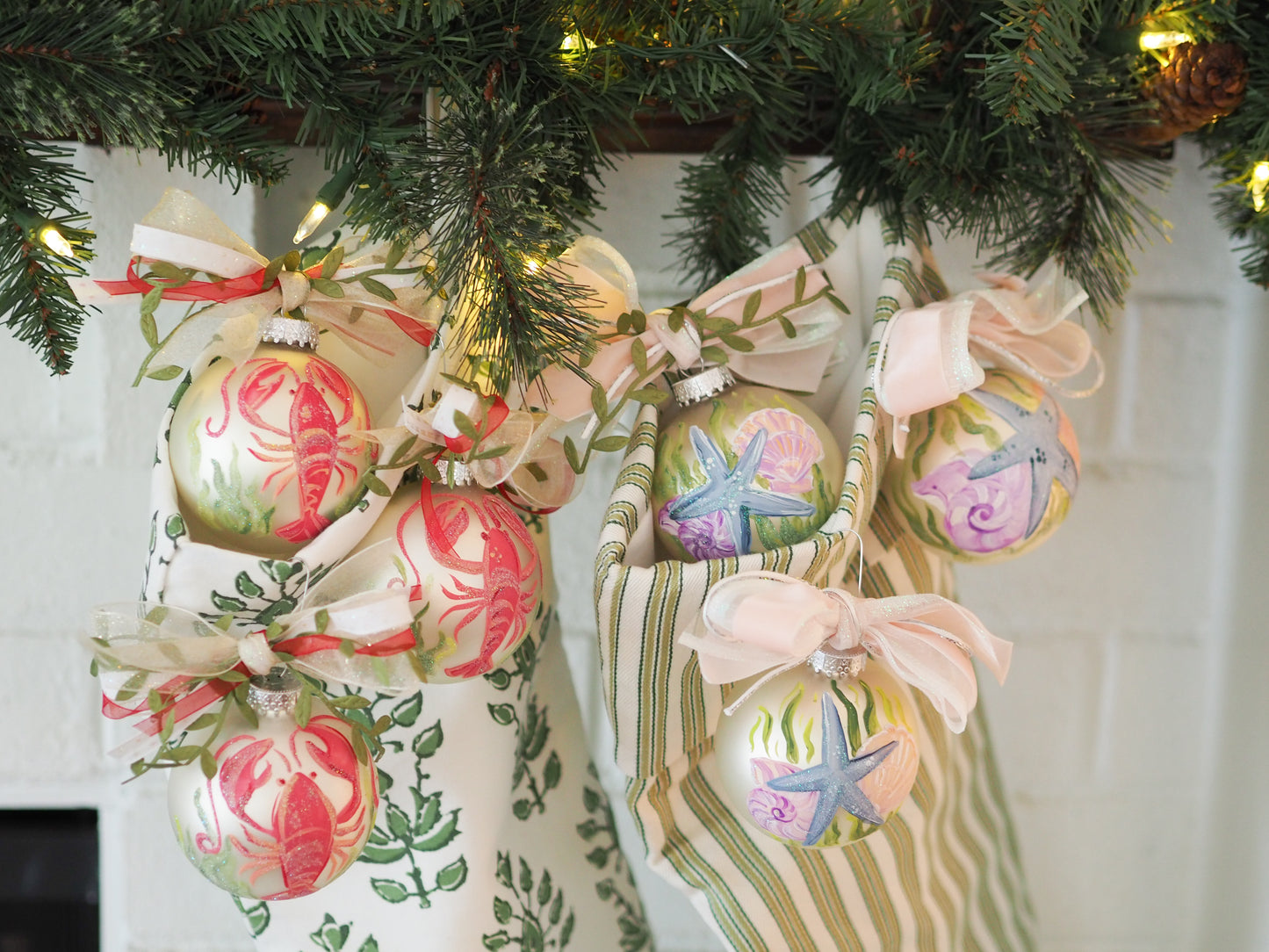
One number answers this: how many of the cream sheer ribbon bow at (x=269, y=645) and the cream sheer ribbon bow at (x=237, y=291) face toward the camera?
2

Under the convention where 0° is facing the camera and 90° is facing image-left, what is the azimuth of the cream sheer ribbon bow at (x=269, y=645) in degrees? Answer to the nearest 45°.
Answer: approximately 0°

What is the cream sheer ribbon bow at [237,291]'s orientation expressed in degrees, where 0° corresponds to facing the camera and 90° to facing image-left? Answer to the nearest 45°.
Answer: approximately 0°
